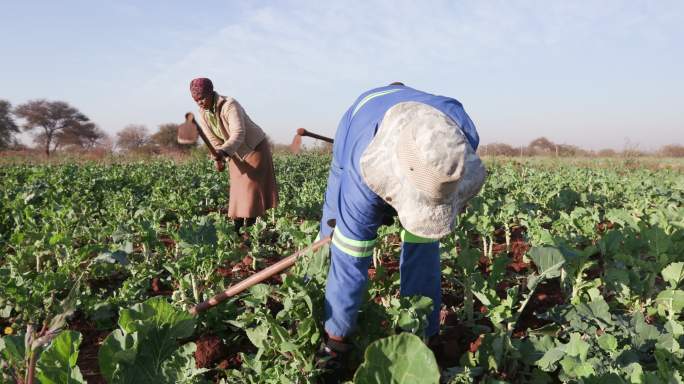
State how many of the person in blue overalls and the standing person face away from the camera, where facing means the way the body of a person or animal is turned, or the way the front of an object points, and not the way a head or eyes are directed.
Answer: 0

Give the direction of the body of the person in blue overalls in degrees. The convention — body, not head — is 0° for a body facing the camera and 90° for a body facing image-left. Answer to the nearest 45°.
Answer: approximately 0°

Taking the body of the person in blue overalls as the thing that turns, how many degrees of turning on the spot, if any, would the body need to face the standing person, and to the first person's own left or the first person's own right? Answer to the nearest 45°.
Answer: approximately 135° to the first person's own right

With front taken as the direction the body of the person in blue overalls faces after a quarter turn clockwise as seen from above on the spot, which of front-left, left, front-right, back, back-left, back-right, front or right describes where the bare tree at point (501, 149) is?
right

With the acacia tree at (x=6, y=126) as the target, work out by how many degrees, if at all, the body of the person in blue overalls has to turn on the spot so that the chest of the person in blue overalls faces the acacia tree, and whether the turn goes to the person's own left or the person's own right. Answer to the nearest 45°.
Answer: approximately 135° to the person's own right

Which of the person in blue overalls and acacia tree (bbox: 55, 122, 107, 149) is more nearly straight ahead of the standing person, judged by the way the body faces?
the person in blue overalls
